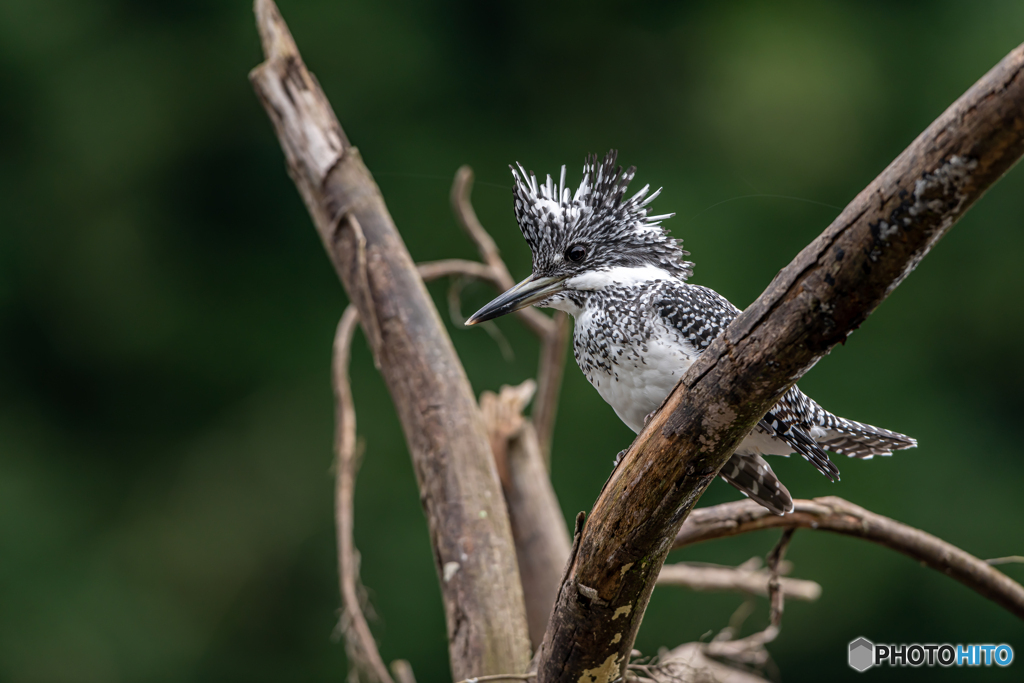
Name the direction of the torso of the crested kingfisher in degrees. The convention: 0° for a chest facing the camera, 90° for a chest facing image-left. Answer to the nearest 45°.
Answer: approximately 90°

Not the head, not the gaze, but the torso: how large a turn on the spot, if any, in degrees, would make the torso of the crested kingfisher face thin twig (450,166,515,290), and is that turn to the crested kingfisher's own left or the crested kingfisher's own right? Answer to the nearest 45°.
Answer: approximately 45° to the crested kingfisher's own right

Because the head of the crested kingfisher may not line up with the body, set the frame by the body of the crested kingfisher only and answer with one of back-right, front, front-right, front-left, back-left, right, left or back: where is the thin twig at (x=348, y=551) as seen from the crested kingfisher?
front-right
